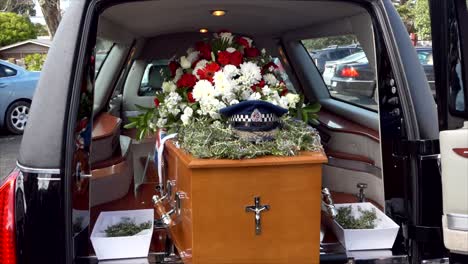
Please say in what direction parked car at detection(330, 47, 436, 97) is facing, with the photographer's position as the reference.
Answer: facing away from the viewer and to the right of the viewer

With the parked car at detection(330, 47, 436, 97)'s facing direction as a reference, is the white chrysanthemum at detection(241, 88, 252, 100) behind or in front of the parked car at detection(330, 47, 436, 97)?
behind

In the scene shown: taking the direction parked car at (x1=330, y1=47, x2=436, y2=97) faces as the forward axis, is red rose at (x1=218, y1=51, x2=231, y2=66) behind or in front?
behind

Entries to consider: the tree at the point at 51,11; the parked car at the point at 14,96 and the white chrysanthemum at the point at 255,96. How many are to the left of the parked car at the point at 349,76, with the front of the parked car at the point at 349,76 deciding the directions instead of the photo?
2

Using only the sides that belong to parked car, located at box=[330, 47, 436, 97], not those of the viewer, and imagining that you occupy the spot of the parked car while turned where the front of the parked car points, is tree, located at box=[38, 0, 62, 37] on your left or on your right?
on your left
